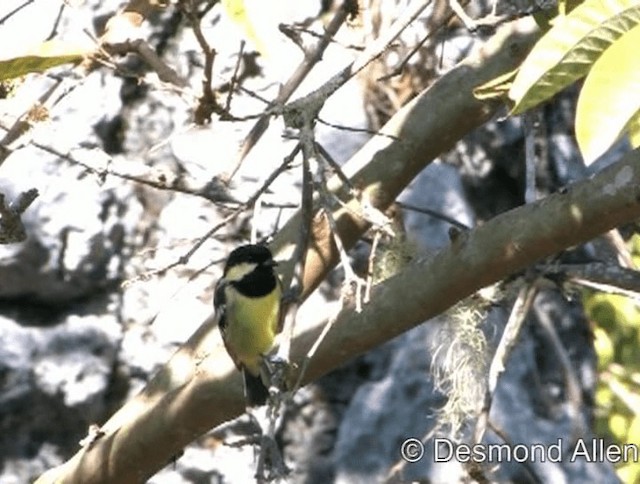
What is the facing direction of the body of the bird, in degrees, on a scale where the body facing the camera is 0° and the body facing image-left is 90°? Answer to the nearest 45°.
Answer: approximately 315°
